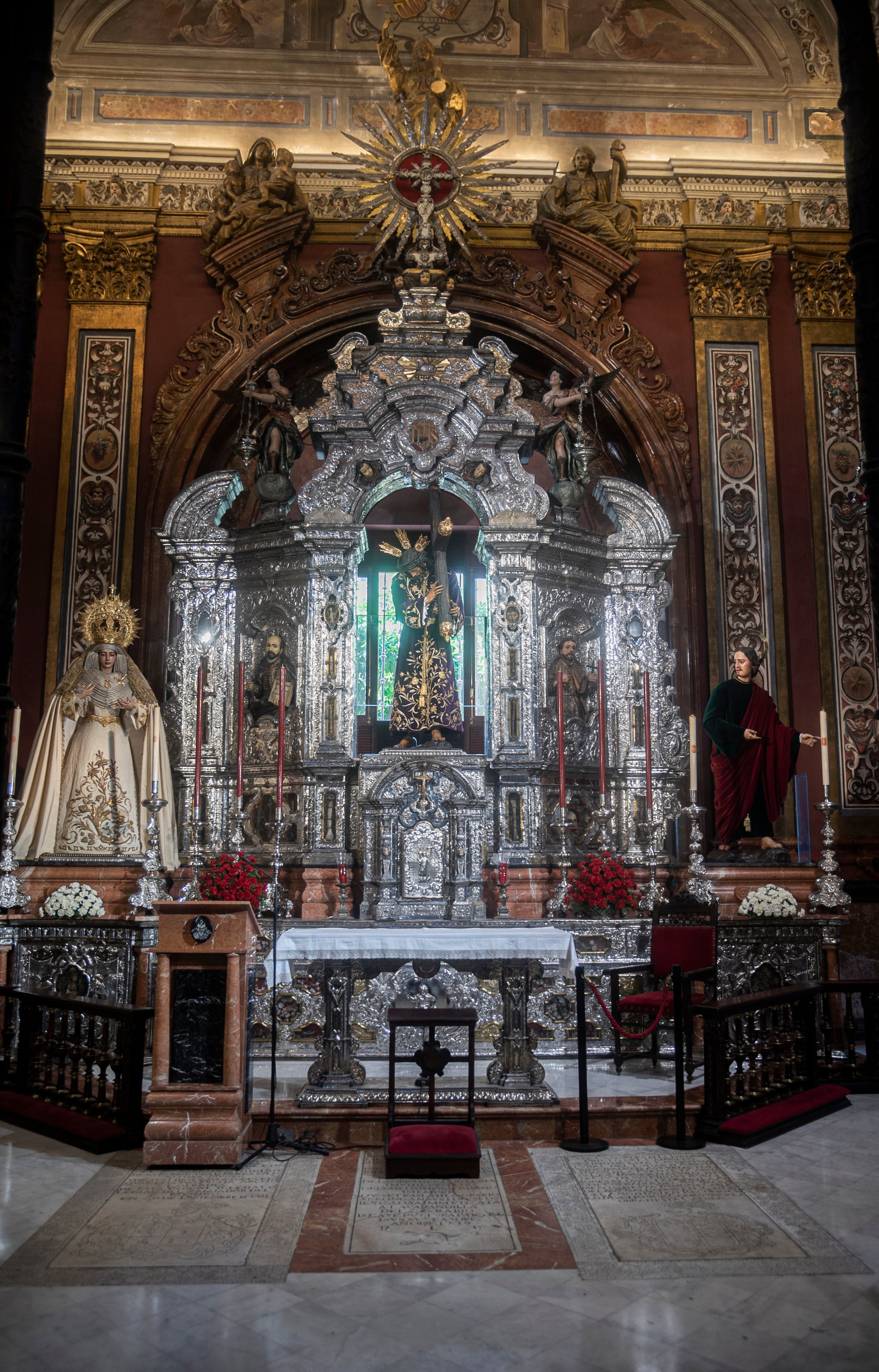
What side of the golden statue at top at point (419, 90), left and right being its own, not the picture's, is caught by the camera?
front

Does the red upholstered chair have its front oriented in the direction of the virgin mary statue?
no

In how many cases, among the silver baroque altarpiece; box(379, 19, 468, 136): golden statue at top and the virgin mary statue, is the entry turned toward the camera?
3

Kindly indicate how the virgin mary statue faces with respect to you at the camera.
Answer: facing the viewer

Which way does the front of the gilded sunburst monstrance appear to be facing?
toward the camera

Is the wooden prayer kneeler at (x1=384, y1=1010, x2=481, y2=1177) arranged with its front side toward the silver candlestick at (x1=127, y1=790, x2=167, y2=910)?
no

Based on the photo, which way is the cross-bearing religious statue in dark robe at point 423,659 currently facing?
toward the camera
